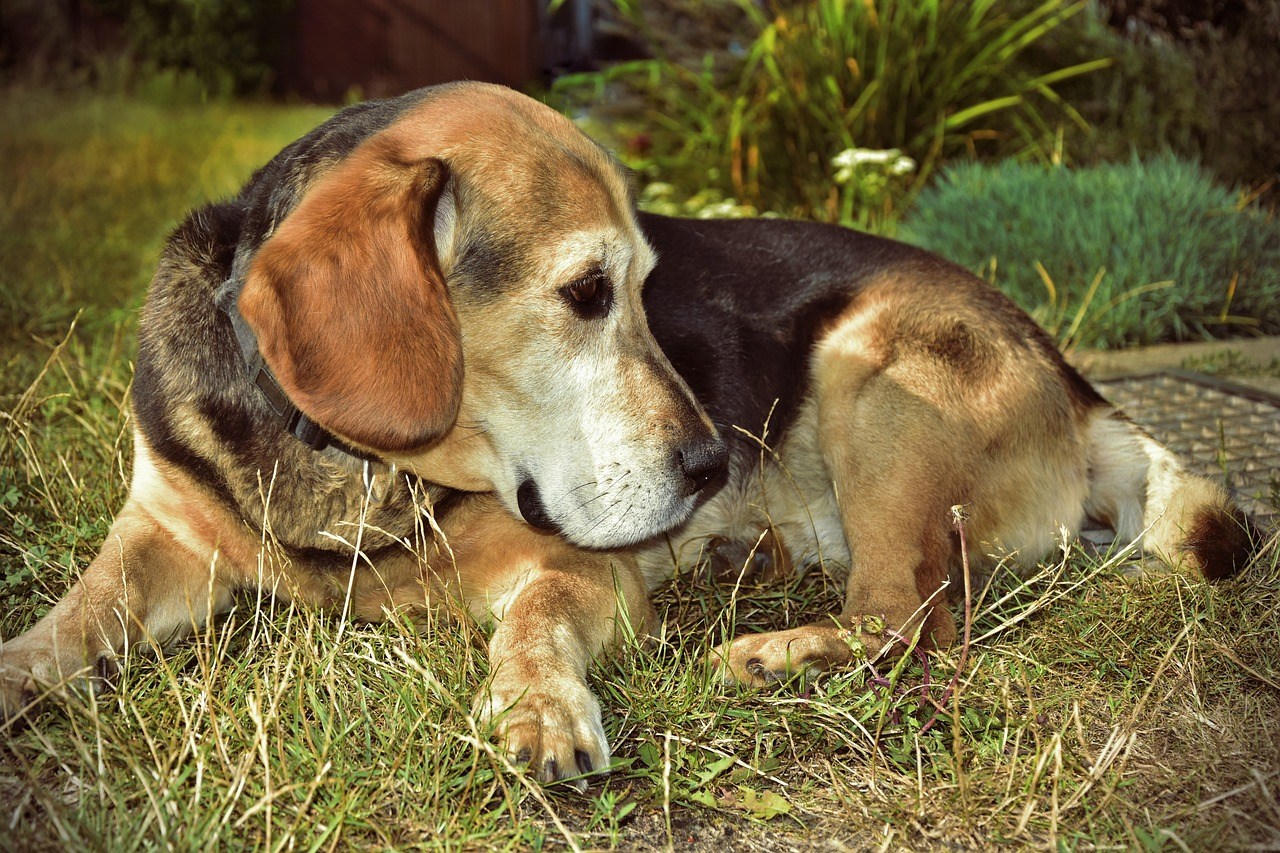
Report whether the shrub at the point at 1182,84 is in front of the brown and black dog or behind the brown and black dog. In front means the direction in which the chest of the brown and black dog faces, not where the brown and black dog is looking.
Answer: behind

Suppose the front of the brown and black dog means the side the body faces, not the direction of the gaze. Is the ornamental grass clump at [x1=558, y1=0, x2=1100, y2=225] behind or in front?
behind

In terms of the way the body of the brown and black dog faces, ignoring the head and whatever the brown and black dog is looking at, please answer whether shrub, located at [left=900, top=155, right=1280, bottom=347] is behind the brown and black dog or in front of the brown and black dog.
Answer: behind

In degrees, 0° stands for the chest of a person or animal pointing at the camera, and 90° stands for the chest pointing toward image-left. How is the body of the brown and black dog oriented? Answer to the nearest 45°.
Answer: approximately 45°

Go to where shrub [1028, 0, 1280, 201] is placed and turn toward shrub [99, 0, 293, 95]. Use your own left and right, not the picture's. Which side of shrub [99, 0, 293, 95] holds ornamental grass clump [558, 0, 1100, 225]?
left
